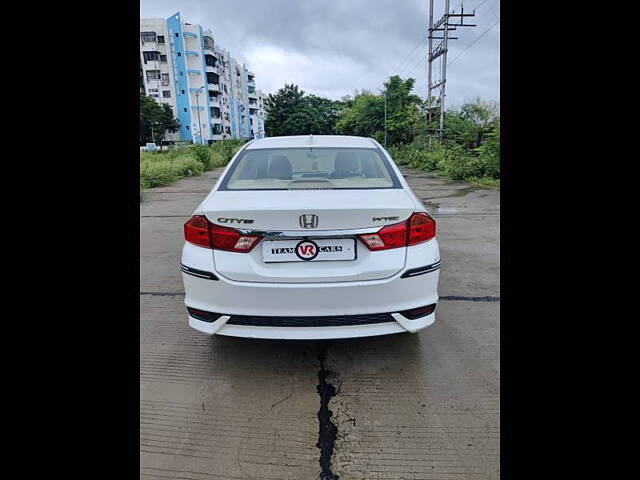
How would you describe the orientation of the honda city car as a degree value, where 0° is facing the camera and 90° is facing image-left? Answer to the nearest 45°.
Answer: approximately 180°

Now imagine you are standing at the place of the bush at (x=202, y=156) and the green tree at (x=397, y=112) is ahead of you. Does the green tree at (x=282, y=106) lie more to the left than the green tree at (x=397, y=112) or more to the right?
left

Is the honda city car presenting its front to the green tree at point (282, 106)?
yes

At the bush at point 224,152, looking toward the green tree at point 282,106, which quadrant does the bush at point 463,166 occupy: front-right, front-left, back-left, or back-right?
back-right
